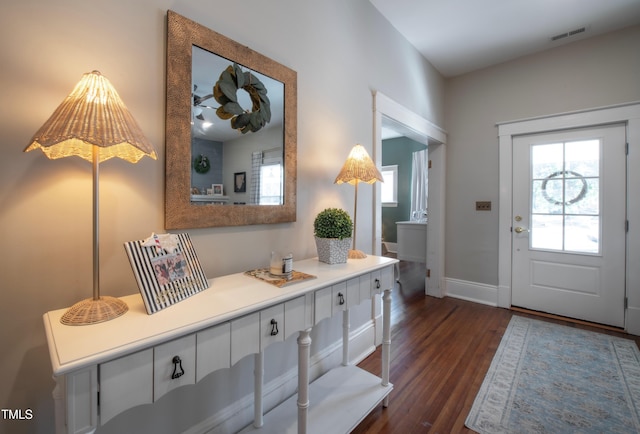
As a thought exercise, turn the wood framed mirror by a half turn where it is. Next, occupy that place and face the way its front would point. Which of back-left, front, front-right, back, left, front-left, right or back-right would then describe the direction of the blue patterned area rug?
back-right

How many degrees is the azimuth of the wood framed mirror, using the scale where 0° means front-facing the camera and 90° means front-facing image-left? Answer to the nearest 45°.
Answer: approximately 315°

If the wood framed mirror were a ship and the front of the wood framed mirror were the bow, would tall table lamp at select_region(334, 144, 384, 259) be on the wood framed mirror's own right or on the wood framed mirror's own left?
on the wood framed mirror's own left

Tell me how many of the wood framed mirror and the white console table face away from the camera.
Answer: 0
